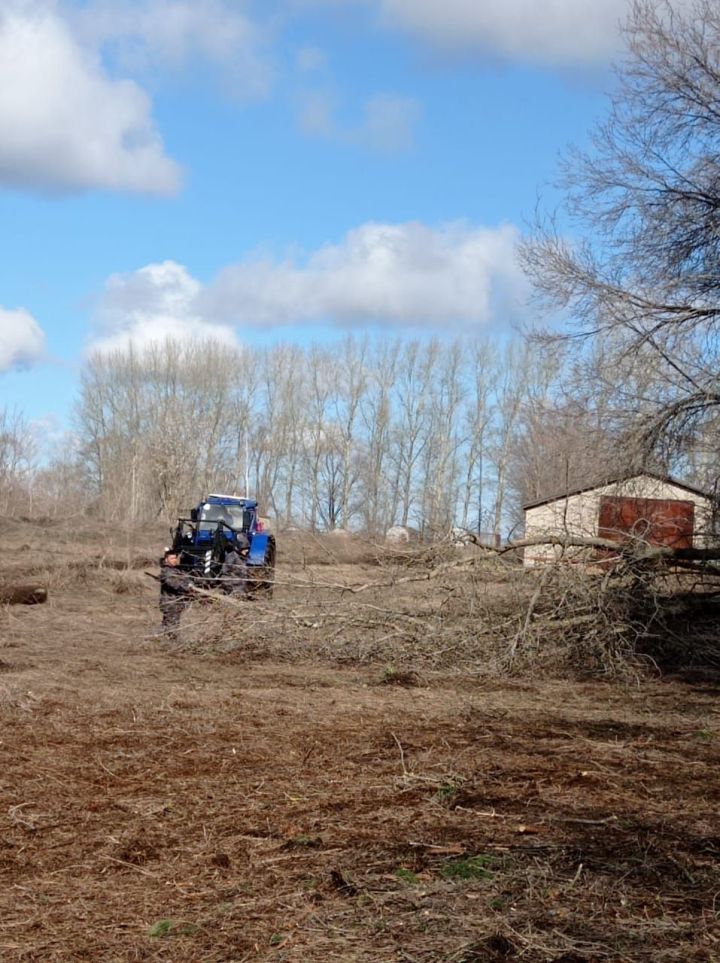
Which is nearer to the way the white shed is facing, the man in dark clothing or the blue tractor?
the man in dark clothing

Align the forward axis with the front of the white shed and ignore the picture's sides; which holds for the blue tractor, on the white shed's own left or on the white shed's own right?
on the white shed's own right

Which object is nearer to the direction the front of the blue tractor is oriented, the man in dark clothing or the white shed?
the man in dark clothing

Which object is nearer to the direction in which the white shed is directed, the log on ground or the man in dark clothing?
the man in dark clothing

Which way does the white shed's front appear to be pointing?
toward the camera

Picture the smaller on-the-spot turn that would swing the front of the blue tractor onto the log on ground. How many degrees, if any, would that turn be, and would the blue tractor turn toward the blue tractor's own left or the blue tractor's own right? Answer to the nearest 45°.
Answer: approximately 45° to the blue tractor's own right

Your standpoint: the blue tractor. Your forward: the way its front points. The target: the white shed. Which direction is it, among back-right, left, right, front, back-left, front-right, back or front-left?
left

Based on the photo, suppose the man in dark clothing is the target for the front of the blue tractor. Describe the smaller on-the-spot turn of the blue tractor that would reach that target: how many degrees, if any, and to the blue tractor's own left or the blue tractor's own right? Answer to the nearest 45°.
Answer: approximately 45° to the blue tractor's own left

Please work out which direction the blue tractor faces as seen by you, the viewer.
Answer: facing the viewer and to the left of the viewer

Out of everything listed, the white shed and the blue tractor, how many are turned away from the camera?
0

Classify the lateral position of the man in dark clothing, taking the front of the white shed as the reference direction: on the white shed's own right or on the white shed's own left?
on the white shed's own right

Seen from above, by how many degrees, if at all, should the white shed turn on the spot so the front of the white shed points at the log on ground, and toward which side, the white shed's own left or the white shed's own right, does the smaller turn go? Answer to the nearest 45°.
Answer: approximately 90° to the white shed's own right
